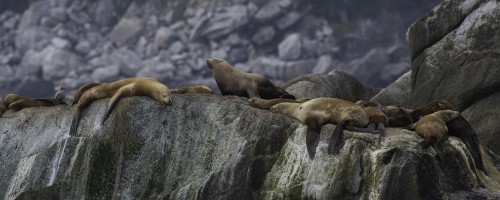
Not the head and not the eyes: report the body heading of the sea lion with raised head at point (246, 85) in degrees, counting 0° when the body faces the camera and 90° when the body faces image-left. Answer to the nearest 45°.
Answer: approximately 90°

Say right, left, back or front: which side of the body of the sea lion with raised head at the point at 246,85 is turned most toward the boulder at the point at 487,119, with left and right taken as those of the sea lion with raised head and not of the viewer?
back

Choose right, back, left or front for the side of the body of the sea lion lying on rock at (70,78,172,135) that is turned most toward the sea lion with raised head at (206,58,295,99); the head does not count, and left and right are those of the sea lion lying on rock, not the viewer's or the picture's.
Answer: front

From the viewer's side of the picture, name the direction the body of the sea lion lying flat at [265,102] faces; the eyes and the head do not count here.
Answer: to the viewer's left

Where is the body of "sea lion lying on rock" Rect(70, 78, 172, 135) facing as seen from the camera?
to the viewer's right
